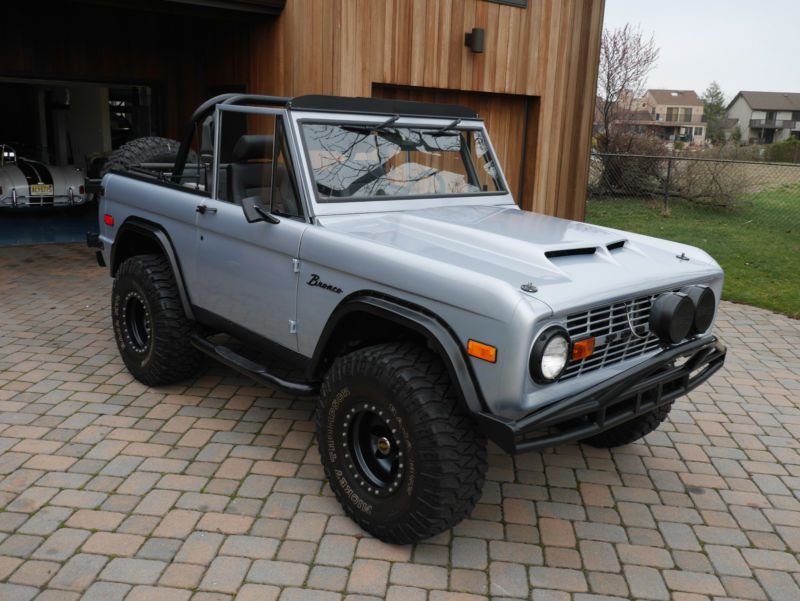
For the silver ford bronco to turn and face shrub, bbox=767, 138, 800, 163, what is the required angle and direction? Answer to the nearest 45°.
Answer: approximately 90° to its left

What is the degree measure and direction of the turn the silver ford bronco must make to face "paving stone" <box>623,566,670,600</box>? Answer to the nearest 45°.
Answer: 0° — it already faces it

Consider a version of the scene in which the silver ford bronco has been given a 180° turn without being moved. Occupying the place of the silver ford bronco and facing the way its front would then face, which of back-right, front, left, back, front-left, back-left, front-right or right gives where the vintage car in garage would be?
front

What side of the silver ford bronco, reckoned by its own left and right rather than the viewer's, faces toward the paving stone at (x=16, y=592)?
right

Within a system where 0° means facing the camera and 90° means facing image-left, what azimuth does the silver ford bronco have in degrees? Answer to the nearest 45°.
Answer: approximately 315°
